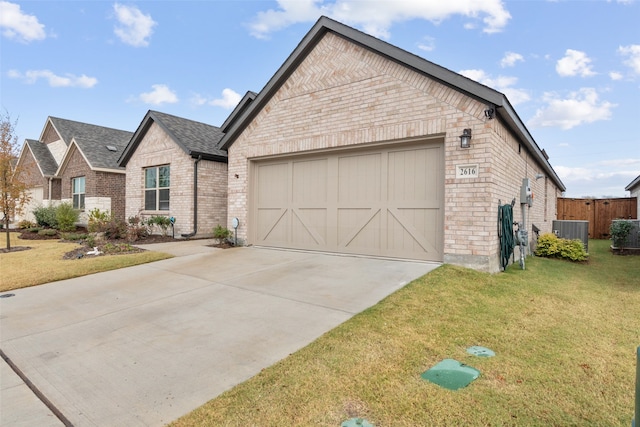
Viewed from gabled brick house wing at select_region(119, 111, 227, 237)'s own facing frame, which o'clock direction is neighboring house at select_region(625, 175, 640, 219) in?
neighboring house at select_region(625, 175, 640, 219) is roughly at 8 o'clock from gabled brick house wing at select_region(119, 111, 227, 237).

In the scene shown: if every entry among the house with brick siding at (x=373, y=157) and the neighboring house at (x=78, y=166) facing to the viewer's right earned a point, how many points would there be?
0

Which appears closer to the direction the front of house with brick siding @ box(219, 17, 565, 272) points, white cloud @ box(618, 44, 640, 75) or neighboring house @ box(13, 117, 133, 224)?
the neighboring house

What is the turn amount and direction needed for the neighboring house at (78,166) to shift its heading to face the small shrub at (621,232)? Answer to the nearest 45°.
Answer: approximately 90° to its left

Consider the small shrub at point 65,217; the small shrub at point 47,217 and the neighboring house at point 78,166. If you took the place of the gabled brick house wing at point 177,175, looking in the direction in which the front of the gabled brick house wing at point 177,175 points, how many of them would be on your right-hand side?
3

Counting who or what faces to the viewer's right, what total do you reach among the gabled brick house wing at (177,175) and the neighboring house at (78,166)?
0

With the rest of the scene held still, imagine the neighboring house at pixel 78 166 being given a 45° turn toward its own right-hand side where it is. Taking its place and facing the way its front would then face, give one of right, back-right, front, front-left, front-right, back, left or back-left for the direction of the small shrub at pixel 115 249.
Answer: left

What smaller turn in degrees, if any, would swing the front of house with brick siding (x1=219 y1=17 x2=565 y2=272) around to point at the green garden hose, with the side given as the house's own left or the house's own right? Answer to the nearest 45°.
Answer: approximately 45° to the house's own left

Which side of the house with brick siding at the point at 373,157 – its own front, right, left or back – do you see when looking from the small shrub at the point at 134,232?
right
